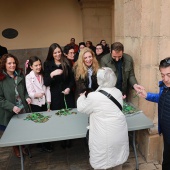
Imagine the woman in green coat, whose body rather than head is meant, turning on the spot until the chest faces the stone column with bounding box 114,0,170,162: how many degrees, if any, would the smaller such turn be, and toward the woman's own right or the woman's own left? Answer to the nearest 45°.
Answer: approximately 45° to the woman's own left

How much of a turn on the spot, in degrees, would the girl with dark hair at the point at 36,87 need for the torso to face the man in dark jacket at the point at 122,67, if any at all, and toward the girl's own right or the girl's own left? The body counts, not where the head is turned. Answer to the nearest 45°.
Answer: approximately 45° to the girl's own left

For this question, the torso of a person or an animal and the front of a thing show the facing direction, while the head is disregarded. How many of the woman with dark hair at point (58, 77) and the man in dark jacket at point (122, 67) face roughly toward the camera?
2

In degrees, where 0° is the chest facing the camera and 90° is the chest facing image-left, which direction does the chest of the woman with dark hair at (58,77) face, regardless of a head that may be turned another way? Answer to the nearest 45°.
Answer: approximately 0°

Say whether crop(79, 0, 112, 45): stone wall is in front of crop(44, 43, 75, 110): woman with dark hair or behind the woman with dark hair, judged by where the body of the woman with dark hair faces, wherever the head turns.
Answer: behind

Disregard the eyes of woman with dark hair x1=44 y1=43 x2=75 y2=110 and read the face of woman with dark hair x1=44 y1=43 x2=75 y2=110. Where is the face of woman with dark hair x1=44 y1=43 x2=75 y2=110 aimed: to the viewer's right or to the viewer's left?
to the viewer's right

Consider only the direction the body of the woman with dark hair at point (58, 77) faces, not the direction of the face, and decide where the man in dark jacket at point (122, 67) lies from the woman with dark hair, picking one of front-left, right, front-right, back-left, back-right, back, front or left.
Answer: left

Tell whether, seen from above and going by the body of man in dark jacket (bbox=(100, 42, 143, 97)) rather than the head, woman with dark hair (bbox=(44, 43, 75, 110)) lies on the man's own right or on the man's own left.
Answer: on the man's own right

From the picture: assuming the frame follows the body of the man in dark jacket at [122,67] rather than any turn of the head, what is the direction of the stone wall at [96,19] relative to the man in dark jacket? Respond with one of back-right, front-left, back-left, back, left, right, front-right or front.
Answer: back

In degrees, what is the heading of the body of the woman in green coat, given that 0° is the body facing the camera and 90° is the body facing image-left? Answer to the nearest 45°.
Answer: approximately 315°

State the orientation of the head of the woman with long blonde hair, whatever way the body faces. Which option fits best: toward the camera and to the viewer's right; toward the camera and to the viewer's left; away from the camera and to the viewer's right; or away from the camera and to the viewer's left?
toward the camera and to the viewer's right
